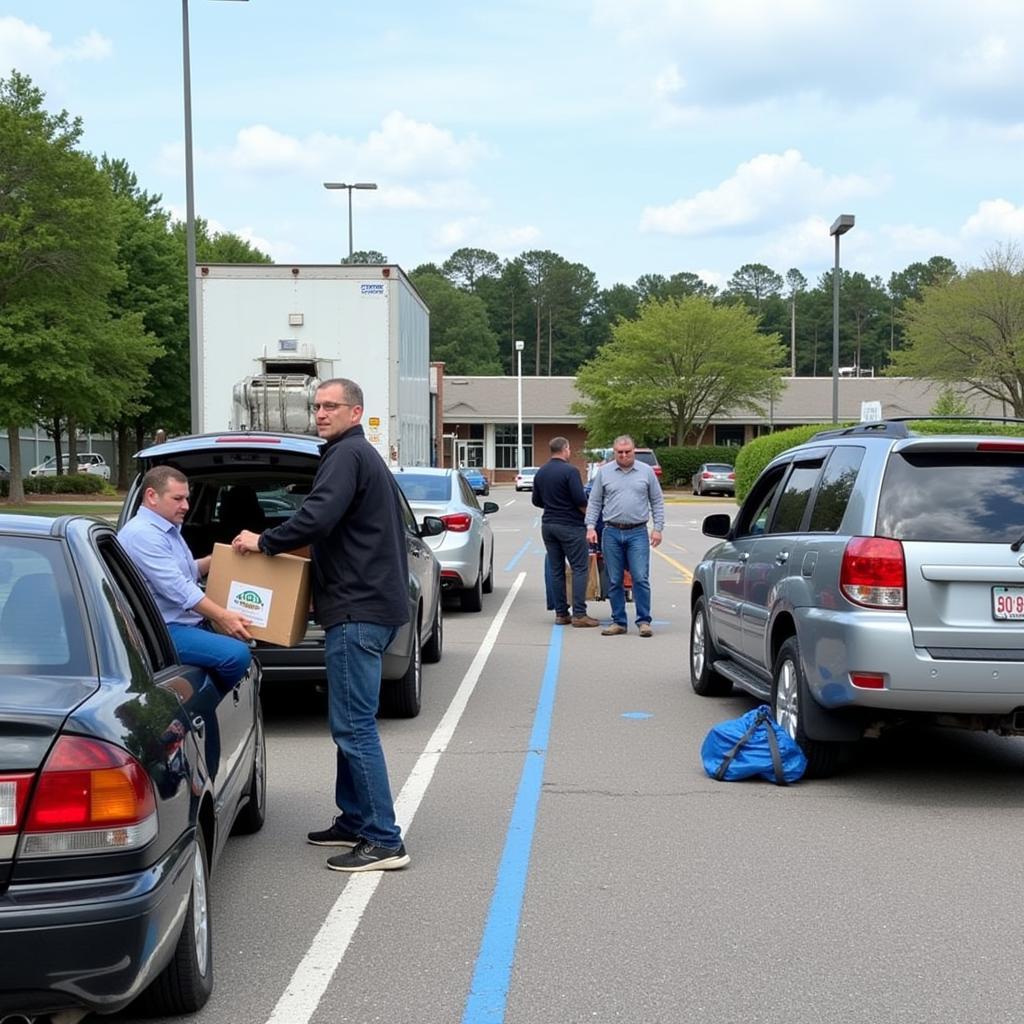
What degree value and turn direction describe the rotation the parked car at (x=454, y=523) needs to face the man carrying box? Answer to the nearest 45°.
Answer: approximately 180°

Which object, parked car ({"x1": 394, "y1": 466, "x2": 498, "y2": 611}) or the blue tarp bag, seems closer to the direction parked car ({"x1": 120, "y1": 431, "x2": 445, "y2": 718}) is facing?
the parked car

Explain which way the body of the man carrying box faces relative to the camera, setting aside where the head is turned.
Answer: to the viewer's left

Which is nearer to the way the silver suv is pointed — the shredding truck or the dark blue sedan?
the shredding truck

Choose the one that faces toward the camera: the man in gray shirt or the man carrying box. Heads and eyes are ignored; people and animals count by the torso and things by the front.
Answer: the man in gray shirt

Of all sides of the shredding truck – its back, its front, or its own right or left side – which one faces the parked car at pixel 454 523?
back

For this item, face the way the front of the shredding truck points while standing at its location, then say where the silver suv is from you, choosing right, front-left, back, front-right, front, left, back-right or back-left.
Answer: back

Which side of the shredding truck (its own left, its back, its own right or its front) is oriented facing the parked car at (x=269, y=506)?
back

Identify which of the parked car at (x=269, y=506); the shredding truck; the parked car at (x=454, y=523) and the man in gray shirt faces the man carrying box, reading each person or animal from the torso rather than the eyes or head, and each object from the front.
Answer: the man in gray shirt

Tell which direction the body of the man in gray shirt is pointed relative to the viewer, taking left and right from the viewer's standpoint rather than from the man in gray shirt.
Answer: facing the viewer

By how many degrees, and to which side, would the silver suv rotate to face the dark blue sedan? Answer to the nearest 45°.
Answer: approximately 90° to its left

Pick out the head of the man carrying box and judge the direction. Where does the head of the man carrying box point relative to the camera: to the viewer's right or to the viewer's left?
to the viewer's left

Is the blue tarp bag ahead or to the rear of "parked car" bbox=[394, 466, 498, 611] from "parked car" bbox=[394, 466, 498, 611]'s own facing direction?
to the rear

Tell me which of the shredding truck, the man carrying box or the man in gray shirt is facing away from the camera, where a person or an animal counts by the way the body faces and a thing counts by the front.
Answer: the shredding truck

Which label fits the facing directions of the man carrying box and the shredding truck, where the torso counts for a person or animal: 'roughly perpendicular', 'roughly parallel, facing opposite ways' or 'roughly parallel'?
roughly perpendicular

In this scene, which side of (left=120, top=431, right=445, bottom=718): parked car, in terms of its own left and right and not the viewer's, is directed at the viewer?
back

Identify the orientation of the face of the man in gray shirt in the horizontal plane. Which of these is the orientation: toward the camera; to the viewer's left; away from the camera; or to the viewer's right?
toward the camera

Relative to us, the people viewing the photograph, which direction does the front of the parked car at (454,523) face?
facing away from the viewer
